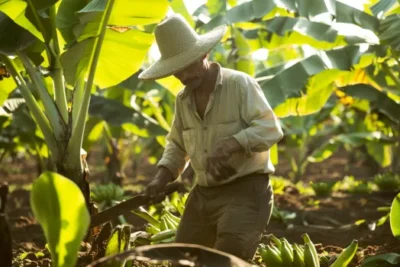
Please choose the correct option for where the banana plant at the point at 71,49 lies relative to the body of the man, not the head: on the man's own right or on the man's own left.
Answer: on the man's own right

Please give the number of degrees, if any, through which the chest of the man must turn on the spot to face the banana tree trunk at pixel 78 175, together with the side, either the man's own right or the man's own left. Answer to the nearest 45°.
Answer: approximately 90° to the man's own right

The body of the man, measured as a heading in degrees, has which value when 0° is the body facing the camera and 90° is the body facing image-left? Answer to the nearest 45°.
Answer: approximately 45°
